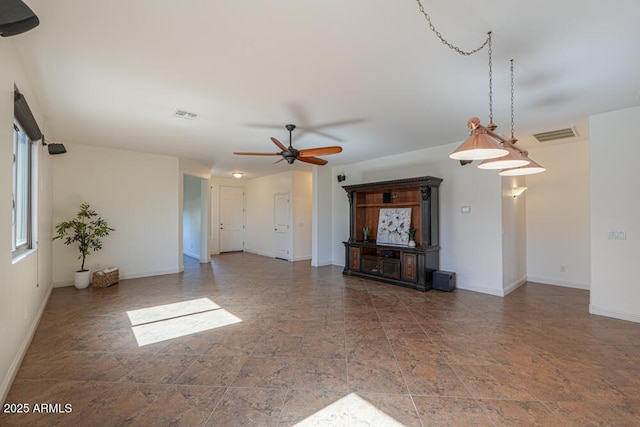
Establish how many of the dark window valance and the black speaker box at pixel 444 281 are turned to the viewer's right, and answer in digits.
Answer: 1

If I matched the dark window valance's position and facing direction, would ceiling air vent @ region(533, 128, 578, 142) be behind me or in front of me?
in front

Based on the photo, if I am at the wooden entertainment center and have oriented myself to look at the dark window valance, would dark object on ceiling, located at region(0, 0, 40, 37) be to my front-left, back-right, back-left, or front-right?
front-left

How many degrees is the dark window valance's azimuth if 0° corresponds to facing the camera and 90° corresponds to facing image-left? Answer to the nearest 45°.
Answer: approximately 270°

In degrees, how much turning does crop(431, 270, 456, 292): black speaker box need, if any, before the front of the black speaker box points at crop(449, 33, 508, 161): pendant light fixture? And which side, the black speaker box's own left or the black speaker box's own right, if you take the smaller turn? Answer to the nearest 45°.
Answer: approximately 45° to the black speaker box's own left

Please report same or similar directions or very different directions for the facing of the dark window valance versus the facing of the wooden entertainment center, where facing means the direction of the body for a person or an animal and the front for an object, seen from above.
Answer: very different directions

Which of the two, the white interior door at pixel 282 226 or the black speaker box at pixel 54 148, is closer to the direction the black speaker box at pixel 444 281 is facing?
the black speaker box

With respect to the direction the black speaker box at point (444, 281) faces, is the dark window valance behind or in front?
in front

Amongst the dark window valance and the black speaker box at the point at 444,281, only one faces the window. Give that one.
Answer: the black speaker box

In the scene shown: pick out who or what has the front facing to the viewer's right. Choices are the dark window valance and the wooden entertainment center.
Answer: the dark window valance

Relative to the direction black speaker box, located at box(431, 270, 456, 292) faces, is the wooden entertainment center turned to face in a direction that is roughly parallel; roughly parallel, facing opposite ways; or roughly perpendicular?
roughly parallel

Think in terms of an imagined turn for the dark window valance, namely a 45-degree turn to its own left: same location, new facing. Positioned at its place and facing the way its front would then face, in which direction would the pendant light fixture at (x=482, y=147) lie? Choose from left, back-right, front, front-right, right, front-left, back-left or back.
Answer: right

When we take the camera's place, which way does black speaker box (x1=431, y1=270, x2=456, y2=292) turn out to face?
facing the viewer and to the left of the viewer

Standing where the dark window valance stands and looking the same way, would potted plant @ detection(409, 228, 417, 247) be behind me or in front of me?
in front

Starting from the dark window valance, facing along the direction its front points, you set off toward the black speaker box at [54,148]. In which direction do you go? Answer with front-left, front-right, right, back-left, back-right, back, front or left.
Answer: left

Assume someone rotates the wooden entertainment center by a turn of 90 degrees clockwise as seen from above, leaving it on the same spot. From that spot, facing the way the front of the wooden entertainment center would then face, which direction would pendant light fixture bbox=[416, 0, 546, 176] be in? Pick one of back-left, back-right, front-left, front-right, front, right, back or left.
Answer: back-left
